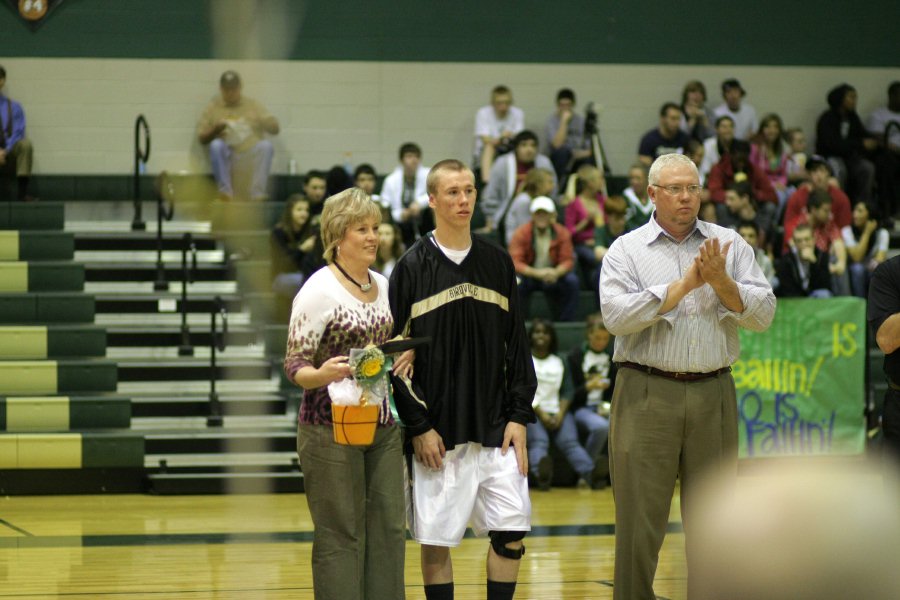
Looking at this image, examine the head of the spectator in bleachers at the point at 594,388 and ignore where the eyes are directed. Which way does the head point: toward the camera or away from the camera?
toward the camera

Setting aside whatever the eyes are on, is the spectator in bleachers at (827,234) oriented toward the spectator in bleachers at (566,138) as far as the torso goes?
no

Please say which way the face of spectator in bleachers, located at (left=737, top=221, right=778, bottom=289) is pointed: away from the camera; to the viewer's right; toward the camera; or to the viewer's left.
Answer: toward the camera

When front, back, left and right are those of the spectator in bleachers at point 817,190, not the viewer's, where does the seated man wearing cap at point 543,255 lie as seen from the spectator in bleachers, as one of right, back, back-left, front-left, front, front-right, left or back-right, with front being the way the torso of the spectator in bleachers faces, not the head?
front-right

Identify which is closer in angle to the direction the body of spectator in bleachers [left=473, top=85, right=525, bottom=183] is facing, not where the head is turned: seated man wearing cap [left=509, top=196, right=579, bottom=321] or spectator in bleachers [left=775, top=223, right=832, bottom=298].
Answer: the seated man wearing cap

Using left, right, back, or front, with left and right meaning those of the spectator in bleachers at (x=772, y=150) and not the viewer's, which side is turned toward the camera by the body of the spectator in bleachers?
front

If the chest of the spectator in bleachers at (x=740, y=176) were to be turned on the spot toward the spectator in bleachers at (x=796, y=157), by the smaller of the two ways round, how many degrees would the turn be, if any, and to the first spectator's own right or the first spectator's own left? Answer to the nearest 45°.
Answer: approximately 135° to the first spectator's own left

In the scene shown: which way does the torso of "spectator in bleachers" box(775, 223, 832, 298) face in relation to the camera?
toward the camera

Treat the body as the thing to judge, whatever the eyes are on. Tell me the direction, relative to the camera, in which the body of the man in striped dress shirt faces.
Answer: toward the camera

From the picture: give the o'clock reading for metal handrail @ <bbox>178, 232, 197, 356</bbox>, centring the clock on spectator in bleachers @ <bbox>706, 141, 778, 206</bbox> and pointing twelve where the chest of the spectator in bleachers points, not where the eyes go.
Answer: The metal handrail is roughly at 2 o'clock from the spectator in bleachers.

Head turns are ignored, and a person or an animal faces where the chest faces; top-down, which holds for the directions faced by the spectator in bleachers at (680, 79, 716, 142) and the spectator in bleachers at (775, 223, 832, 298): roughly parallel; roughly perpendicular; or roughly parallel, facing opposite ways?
roughly parallel

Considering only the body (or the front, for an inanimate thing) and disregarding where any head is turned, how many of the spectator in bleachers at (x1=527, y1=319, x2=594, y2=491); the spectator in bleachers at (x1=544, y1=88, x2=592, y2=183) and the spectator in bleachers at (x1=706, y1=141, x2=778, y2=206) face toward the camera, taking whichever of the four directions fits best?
3

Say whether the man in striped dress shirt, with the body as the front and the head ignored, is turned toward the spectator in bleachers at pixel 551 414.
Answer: no

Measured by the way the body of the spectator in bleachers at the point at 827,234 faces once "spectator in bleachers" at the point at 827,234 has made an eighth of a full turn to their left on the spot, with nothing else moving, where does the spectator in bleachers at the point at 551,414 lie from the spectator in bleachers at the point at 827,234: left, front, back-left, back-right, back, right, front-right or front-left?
right

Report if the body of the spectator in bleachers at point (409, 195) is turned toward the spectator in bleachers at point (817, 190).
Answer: no

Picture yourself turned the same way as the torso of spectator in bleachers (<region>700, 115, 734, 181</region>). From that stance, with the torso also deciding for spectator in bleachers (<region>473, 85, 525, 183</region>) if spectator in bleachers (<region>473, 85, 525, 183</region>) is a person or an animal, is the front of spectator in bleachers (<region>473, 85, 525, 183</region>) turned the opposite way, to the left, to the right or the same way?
the same way

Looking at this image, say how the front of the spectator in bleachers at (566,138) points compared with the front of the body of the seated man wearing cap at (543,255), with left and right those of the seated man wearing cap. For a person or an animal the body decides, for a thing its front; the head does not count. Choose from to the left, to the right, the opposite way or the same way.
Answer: the same way

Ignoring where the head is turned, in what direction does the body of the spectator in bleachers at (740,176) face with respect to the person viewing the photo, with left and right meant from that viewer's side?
facing the viewer

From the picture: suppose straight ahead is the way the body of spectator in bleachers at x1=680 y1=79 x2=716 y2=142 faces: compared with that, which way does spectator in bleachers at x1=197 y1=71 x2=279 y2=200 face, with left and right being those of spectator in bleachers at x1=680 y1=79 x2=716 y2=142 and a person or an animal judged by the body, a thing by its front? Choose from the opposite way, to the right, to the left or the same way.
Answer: the same way

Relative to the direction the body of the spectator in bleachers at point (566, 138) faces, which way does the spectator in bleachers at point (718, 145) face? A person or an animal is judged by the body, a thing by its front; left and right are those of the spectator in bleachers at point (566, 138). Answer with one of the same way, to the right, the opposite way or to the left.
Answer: the same way

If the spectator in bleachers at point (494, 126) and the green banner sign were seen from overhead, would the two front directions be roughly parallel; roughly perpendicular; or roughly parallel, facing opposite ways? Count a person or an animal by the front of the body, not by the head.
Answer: roughly parallel
